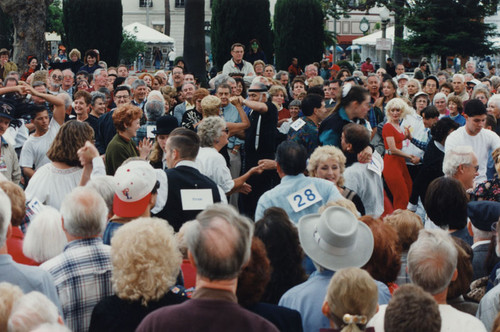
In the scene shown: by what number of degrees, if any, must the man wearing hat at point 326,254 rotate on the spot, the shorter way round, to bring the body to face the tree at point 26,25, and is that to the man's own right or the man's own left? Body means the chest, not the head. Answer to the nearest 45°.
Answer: approximately 45° to the man's own left

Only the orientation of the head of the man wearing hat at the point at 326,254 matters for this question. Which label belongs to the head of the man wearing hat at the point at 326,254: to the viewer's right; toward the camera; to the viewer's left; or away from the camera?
away from the camera

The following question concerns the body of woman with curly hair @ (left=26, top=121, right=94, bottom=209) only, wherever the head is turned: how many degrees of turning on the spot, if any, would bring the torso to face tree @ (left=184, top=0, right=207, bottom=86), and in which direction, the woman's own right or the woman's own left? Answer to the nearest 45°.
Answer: approximately 45° to the woman's own left

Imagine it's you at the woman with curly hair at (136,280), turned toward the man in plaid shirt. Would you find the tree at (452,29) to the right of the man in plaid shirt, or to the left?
right

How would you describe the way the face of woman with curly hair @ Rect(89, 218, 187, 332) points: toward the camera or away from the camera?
away from the camera

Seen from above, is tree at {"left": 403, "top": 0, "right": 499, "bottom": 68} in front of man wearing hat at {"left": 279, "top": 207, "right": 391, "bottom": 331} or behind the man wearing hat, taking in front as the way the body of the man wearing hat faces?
in front

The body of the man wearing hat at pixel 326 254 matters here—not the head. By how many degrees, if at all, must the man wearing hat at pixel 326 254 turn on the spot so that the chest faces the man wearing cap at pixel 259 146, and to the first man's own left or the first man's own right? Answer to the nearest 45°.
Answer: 0° — they already face them

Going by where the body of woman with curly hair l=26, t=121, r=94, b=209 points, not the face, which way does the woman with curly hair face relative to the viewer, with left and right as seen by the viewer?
facing away from the viewer and to the right of the viewer

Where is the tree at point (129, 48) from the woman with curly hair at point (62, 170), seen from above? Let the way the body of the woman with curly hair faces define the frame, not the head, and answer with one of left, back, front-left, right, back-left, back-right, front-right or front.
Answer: front-left

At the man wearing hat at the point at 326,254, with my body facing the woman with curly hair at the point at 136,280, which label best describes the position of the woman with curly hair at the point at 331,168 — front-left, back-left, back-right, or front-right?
back-right

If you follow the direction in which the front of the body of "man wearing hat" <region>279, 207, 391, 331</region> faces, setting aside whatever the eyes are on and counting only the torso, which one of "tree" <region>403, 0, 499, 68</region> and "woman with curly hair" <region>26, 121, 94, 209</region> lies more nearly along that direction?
the tree

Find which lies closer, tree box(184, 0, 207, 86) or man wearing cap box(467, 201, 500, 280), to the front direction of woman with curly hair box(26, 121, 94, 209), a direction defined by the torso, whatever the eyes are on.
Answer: the tree

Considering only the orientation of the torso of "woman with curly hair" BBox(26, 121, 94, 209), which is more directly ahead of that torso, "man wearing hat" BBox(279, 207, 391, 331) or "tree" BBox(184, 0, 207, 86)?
the tree

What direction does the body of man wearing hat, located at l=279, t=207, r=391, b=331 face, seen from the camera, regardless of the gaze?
away from the camera
